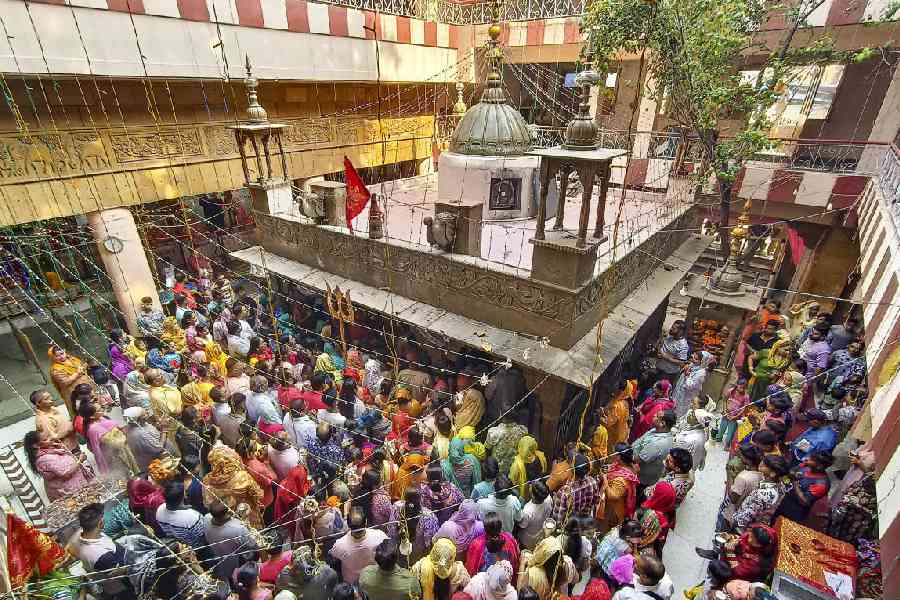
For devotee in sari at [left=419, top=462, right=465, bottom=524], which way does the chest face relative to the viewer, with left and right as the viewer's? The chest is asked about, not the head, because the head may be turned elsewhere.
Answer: facing away from the viewer

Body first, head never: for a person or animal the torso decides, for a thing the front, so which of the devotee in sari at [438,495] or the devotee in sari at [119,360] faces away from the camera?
the devotee in sari at [438,495]

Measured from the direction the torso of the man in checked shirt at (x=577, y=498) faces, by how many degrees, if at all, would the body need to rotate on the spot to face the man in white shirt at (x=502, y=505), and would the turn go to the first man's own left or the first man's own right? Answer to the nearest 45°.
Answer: approximately 135° to the first man's own left

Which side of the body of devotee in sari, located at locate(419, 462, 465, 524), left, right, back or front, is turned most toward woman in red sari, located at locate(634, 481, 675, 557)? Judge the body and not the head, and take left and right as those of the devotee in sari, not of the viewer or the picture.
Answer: right

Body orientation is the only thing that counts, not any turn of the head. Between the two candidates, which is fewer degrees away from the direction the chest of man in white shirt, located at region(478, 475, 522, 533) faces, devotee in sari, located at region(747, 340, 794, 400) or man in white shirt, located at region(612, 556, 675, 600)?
the devotee in sari

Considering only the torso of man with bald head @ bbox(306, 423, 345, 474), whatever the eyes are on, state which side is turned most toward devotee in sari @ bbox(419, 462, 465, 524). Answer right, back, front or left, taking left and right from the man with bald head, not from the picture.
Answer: right

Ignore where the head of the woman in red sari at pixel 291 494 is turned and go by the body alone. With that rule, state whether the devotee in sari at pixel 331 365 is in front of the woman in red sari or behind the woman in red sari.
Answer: in front

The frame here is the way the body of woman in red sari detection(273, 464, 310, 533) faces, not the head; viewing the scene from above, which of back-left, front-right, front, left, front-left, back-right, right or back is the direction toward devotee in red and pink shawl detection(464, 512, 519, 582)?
right

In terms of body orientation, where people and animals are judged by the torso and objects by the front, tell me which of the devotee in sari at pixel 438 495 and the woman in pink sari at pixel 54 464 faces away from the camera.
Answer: the devotee in sari

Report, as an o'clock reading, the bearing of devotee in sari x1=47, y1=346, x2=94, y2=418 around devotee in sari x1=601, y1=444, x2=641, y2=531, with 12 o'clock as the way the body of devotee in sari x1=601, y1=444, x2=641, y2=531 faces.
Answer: devotee in sari x1=47, y1=346, x2=94, y2=418 is roughly at 10 o'clock from devotee in sari x1=601, y1=444, x2=641, y2=531.

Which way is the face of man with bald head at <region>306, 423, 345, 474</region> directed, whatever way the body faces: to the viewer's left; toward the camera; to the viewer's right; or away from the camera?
away from the camera

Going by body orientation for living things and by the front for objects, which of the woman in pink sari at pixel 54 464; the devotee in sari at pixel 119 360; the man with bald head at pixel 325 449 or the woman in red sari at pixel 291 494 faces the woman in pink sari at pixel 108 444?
the woman in pink sari at pixel 54 464
